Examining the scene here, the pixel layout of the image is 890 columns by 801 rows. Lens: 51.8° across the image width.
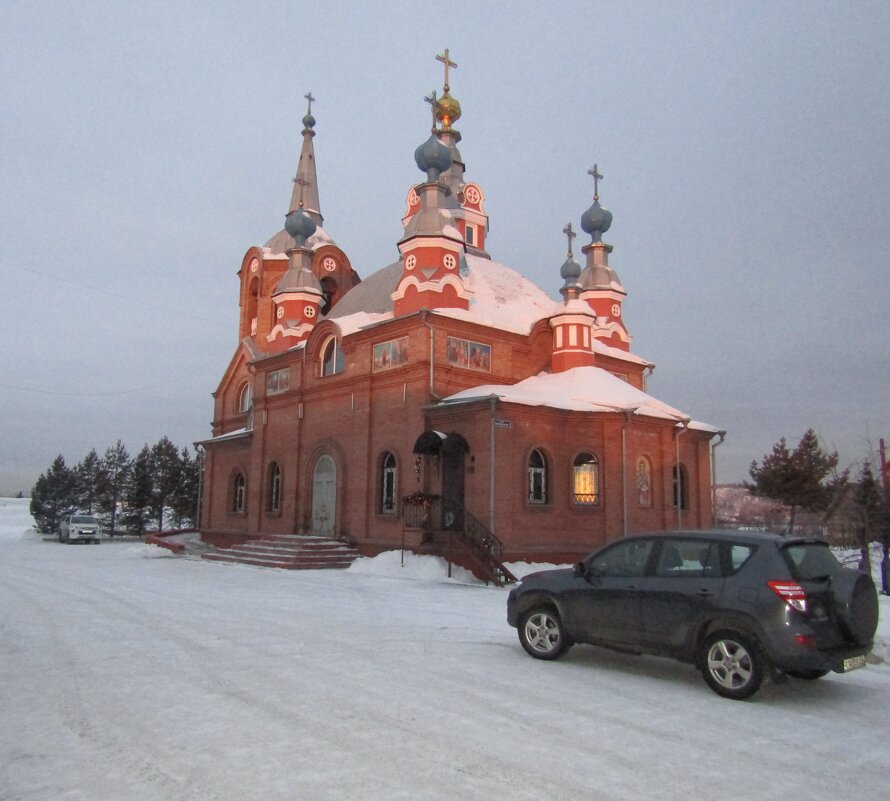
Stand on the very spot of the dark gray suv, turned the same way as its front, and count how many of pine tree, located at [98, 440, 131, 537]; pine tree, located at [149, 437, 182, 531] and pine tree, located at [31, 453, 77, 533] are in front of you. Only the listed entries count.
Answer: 3

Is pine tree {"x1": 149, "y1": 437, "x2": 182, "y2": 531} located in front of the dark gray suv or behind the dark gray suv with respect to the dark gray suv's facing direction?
in front

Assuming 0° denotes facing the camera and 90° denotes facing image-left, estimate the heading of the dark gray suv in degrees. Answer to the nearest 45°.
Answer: approximately 135°

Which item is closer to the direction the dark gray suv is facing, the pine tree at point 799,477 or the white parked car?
the white parked car

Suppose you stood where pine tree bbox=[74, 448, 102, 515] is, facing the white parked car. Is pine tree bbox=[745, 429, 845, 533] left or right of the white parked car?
left

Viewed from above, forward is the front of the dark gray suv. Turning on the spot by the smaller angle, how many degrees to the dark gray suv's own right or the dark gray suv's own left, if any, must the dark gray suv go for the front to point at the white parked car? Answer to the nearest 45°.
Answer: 0° — it already faces it

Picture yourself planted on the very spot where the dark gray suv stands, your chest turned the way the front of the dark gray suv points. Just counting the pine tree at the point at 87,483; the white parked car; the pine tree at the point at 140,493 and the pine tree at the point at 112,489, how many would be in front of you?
4

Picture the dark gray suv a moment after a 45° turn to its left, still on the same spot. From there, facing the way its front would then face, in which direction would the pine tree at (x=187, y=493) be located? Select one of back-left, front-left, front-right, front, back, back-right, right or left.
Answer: front-right

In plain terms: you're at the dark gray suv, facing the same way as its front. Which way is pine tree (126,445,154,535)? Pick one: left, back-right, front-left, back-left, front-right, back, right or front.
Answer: front

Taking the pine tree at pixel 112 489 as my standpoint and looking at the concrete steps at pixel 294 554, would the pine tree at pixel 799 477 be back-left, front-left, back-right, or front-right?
front-left

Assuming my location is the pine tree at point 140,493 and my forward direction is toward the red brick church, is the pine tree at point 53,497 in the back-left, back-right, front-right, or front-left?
back-right

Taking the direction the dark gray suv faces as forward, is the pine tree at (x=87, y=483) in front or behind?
in front

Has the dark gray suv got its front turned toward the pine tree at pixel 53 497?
yes

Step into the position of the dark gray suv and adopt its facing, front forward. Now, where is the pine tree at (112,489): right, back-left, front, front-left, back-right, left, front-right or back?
front

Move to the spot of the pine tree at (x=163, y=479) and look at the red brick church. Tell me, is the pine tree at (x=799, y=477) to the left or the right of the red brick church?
left

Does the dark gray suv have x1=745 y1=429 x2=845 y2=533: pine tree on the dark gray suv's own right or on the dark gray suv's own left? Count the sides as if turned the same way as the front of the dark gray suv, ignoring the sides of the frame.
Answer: on the dark gray suv's own right
